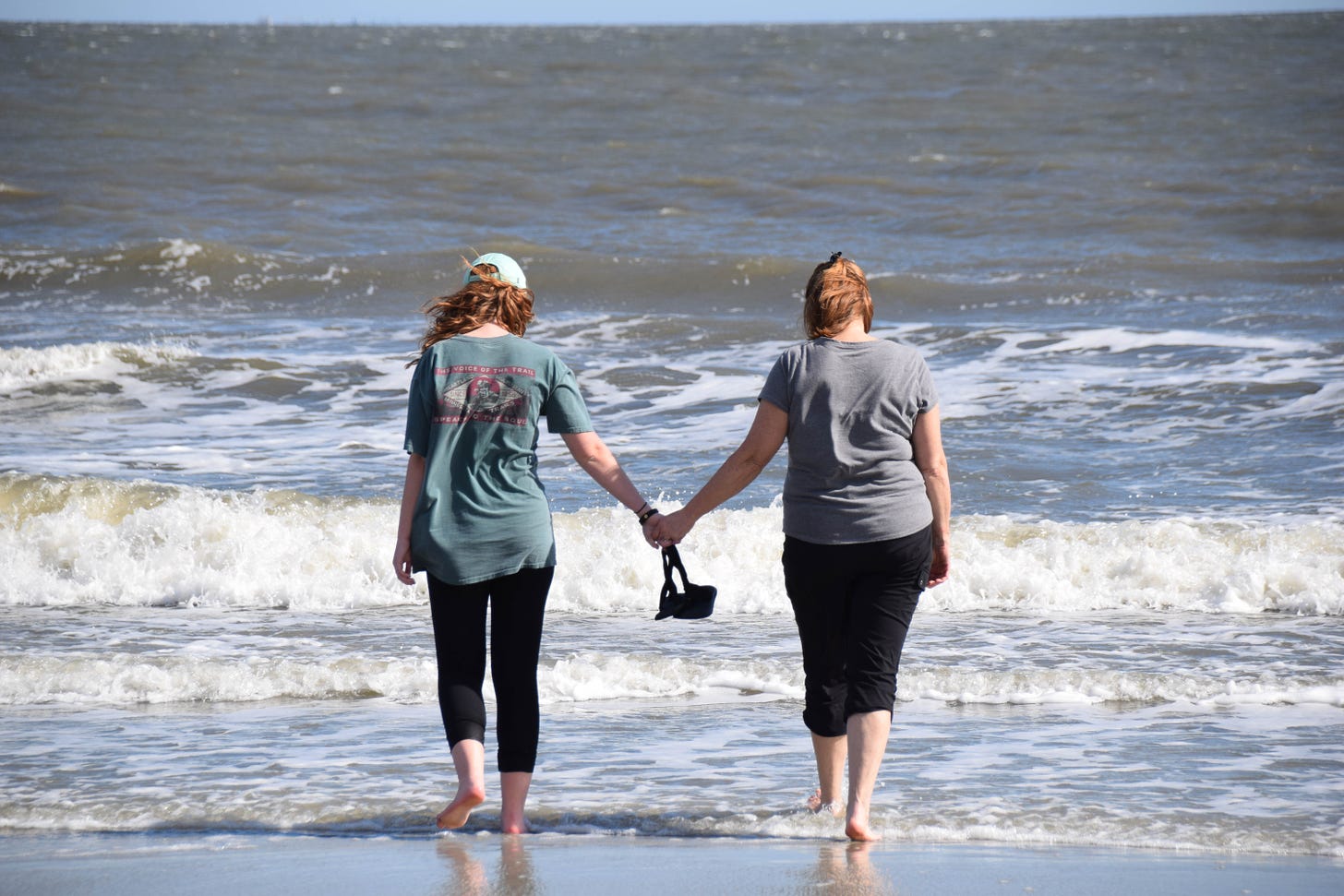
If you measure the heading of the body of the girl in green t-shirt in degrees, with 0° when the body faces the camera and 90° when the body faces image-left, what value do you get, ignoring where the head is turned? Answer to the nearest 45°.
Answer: approximately 180°

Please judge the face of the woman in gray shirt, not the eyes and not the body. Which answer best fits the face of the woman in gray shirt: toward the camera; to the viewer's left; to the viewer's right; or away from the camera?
away from the camera

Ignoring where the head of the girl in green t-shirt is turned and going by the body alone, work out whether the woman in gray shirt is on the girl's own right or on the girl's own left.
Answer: on the girl's own right

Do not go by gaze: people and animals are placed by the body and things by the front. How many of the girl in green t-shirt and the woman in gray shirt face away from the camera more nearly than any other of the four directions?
2

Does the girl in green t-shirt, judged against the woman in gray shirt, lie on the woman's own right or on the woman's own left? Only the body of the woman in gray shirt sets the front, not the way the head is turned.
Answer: on the woman's own left

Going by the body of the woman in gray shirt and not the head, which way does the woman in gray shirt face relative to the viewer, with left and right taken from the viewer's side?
facing away from the viewer

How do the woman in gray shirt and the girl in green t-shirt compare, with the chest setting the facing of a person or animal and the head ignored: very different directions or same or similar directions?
same or similar directions
